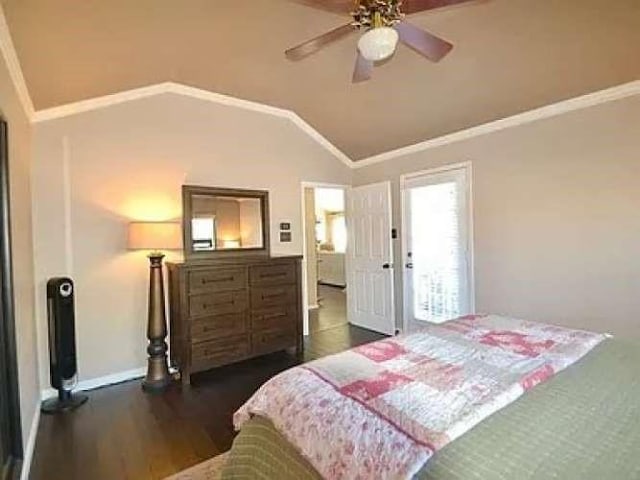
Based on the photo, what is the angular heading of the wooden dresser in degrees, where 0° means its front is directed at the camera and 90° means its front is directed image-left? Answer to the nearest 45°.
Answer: approximately 315°

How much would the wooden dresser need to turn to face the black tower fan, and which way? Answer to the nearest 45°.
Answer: approximately 135° to its right

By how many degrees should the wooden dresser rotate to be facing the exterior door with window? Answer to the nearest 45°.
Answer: approximately 45° to its left

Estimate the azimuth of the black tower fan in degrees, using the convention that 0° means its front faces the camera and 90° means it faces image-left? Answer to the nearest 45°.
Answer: approximately 315°

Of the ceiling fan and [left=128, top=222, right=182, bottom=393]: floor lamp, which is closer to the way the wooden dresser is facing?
the ceiling fan

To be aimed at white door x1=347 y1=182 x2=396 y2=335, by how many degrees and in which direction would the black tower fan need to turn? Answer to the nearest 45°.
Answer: approximately 45° to its left
